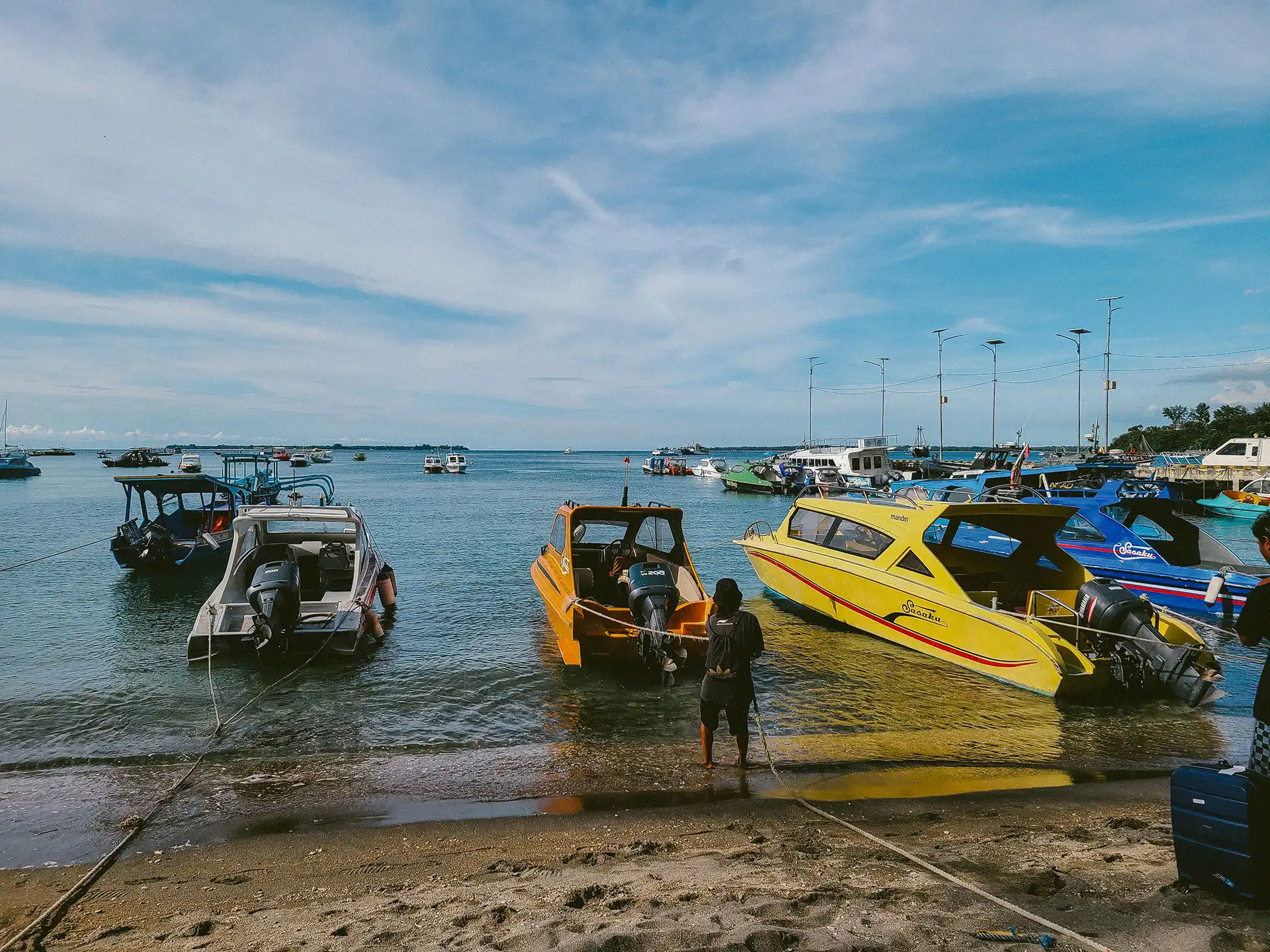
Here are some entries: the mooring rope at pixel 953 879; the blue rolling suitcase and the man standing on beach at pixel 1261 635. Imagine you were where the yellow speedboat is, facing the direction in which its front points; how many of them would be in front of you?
0

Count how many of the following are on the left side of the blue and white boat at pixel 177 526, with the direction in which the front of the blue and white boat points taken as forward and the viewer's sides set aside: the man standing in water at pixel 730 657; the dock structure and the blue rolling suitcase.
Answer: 0

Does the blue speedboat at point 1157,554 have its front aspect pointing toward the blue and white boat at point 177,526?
no

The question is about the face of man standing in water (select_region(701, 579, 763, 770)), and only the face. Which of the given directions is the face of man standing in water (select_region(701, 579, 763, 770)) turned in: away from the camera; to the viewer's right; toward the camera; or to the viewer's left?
away from the camera

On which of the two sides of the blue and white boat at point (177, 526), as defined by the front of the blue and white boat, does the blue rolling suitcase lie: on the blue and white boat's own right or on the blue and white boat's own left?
on the blue and white boat's own right

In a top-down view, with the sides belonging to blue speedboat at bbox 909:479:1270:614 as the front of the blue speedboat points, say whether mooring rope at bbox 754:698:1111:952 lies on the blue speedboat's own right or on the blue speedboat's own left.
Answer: on the blue speedboat's own left

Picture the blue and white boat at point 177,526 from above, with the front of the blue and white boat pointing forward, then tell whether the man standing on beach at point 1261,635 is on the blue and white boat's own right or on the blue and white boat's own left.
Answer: on the blue and white boat's own right

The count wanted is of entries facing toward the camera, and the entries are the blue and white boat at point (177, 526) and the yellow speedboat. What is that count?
0

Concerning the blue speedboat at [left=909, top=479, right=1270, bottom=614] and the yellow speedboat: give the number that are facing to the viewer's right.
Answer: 0

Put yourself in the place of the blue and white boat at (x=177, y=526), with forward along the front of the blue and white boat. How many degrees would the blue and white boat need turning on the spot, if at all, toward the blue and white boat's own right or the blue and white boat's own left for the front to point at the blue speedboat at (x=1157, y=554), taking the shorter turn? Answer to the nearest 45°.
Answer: approximately 90° to the blue and white boat's own right

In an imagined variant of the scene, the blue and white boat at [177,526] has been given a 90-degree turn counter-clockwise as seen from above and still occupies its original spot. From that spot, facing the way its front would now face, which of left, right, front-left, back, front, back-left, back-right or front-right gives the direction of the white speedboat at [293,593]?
back-left

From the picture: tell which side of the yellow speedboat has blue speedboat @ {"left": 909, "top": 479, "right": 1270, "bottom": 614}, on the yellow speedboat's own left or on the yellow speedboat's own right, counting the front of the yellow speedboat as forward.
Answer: on the yellow speedboat's own right

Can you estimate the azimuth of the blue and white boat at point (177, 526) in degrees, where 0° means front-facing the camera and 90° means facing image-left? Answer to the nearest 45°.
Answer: approximately 225°

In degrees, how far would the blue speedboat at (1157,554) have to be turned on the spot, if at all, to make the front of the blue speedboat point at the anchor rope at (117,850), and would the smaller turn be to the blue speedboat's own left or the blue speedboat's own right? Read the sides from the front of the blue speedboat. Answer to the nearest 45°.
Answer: approximately 90° to the blue speedboat's own left

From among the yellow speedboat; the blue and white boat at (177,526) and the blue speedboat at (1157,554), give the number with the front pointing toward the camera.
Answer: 0

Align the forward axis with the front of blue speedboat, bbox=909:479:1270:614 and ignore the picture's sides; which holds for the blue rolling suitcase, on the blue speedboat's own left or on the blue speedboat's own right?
on the blue speedboat's own left

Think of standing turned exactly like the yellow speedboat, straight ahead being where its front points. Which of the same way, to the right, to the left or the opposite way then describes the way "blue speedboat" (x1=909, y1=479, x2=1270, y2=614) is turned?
the same way

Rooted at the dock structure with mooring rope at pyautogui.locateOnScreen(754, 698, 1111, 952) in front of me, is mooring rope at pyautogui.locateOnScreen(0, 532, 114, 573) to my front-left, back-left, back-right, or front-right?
front-right

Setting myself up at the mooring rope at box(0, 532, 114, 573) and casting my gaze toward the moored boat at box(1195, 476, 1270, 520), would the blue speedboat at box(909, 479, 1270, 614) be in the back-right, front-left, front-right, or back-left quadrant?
front-right
